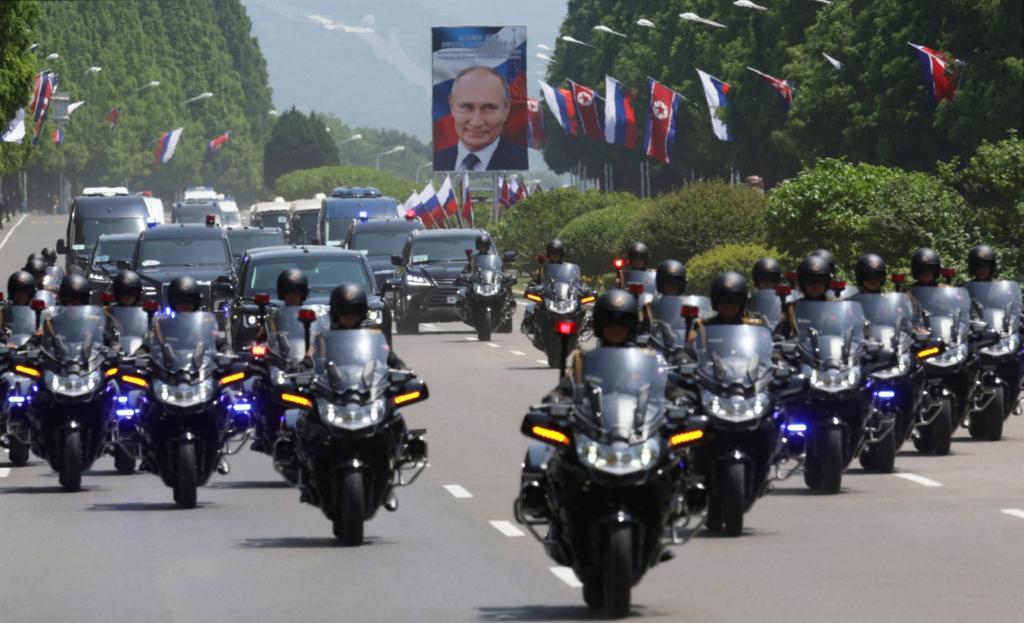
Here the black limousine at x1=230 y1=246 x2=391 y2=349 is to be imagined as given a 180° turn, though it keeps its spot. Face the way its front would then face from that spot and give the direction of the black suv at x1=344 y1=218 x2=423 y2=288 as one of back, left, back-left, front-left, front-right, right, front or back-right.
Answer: front

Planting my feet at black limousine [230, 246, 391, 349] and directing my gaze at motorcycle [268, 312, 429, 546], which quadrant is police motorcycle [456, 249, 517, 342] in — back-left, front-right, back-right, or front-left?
back-left

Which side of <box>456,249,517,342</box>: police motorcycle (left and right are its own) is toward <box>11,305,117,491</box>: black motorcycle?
front

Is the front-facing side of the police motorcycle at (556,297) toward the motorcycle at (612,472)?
yes

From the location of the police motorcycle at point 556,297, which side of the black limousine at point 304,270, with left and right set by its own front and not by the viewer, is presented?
left

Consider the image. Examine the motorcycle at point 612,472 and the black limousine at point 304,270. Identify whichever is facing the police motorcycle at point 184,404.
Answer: the black limousine

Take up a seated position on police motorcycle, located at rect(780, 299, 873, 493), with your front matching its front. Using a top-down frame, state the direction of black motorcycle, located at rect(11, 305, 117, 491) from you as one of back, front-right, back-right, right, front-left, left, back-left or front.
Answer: right

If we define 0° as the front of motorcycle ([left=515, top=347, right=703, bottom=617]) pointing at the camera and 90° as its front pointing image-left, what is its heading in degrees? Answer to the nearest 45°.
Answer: approximately 0°

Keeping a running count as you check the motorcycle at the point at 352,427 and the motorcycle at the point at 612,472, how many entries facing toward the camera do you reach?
2
